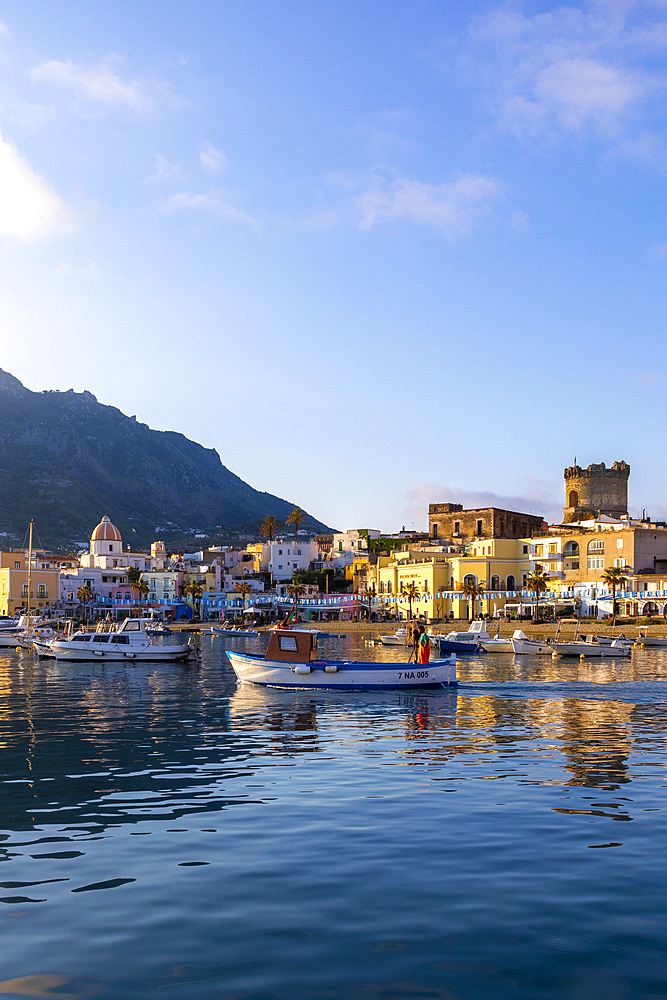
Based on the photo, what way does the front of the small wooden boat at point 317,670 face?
to the viewer's left
